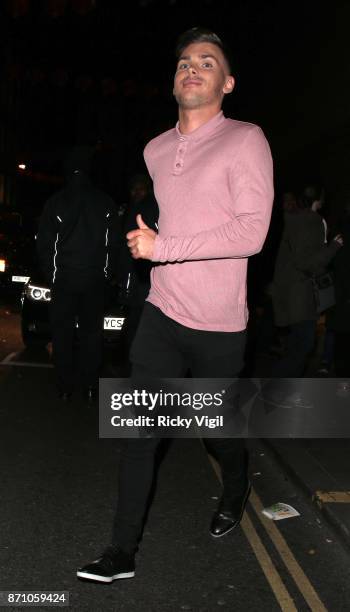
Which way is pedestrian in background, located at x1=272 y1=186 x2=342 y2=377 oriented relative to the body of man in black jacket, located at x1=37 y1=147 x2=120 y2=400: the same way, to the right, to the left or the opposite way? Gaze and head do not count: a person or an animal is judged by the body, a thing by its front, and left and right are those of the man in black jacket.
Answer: to the right

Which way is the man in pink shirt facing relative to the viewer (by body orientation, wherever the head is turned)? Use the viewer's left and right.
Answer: facing the viewer and to the left of the viewer

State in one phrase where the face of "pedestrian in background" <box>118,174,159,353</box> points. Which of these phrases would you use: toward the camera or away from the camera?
toward the camera

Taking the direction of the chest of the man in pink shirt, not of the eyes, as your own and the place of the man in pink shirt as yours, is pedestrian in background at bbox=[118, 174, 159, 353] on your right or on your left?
on your right

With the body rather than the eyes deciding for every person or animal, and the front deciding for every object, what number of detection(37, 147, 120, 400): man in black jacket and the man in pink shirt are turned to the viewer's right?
0

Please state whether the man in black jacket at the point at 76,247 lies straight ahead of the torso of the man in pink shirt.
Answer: no

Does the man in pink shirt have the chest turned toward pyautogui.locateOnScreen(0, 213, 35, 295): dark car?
no

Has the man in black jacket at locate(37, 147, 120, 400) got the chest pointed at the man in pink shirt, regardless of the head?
no
